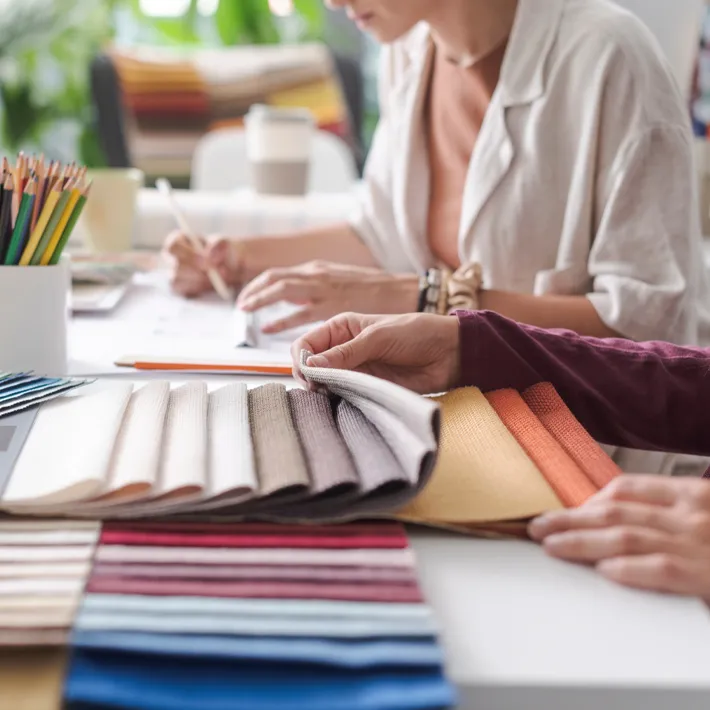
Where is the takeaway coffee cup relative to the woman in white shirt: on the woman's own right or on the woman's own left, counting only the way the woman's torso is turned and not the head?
on the woman's own right

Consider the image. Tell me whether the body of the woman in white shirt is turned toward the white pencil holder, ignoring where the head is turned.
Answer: yes

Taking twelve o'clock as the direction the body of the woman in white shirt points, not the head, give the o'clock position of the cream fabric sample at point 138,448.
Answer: The cream fabric sample is roughly at 11 o'clock from the woman in white shirt.

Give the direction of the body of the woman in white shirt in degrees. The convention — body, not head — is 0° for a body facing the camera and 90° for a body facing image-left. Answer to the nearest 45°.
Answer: approximately 45°

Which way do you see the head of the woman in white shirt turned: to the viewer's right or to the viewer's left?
to the viewer's left

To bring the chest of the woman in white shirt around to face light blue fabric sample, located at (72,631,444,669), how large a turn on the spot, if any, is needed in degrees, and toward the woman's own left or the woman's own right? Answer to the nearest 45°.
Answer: approximately 45° to the woman's own left
